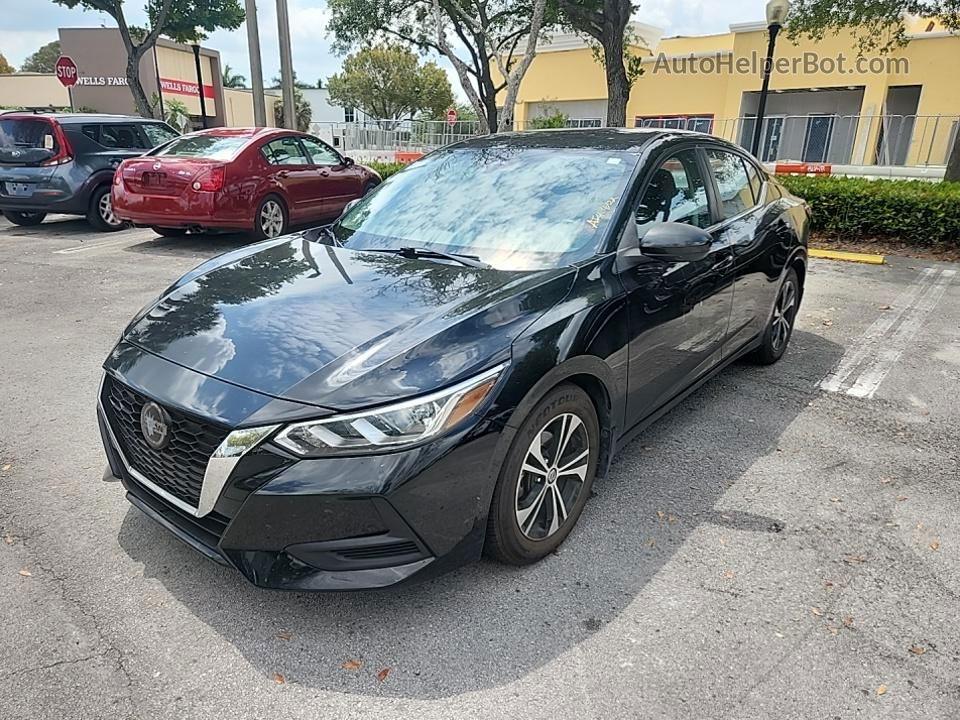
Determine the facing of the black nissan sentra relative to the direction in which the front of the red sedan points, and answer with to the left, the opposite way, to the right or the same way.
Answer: the opposite way

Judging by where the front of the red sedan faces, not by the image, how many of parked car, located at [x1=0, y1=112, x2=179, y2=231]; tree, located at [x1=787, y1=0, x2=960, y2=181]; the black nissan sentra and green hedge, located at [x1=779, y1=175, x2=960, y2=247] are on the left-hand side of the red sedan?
1

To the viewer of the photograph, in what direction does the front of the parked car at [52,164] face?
facing away from the viewer and to the right of the viewer

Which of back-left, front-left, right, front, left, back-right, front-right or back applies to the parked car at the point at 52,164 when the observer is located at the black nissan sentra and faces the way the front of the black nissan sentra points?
right

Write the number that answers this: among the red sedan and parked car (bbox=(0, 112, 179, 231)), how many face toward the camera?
0

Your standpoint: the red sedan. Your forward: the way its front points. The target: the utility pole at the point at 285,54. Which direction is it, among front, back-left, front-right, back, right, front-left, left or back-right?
front-left

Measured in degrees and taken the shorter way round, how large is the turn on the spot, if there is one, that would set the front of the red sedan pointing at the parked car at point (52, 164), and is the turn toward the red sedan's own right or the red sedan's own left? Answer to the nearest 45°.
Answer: approximately 90° to the red sedan's own left

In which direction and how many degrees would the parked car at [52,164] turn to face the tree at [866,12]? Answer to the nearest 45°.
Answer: approximately 45° to its right

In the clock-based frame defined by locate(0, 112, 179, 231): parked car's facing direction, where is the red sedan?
The red sedan is roughly at 3 o'clock from the parked car.

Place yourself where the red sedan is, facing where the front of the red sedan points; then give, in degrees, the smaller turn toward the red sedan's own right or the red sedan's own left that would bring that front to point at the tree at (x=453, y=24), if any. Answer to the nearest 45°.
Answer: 0° — it already faces it

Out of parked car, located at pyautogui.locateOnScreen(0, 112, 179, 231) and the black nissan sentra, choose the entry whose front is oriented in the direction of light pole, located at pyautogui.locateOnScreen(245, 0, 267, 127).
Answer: the parked car

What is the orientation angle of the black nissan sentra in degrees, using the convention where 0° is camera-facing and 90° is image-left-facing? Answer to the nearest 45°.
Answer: approximately 45°

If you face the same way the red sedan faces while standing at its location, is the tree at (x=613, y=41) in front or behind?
in front

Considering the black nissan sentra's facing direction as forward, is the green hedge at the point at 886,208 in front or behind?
behind

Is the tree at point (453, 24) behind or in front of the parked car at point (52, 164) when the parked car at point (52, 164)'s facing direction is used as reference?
in front

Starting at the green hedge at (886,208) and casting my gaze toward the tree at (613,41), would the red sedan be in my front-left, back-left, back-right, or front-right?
front-left

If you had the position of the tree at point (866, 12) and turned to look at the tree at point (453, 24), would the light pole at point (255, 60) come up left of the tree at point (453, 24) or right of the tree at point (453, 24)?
left

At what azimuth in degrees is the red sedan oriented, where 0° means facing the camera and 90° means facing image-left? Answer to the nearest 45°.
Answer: approximately 225°
